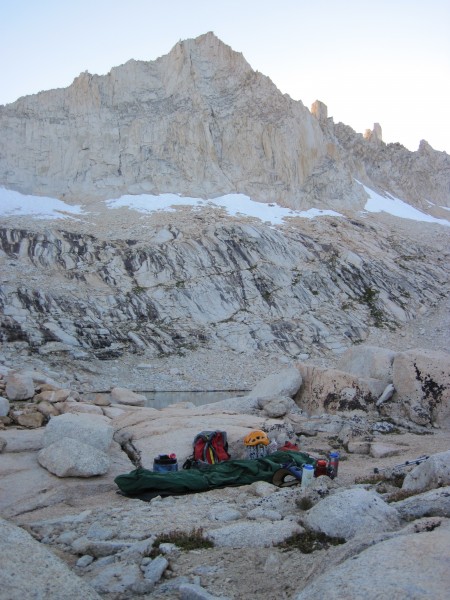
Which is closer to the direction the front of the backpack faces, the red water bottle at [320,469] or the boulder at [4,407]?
the red water bottle

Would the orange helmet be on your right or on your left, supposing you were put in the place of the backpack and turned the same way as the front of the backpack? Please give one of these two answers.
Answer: on your left

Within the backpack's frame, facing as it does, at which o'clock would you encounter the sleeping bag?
The sleeping bag is roughly at 12 o'clock from the backpack.

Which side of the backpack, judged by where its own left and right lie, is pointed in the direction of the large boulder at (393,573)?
front

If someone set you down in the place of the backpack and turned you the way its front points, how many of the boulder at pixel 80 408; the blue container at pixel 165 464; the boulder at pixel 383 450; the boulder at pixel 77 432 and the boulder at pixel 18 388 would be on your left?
1

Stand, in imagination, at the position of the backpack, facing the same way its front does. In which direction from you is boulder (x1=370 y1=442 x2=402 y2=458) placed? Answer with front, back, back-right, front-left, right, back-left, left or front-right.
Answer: left

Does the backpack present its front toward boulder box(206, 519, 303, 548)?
yes

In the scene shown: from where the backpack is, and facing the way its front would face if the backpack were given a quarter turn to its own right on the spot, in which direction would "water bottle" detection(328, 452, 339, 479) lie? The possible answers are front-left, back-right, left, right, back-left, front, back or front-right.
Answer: back-left

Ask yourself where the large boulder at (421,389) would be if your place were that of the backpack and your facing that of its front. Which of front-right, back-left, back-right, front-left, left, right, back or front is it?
back-left

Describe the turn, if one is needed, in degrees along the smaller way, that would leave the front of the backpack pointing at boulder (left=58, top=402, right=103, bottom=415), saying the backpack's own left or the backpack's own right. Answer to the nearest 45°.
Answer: approximately 135° to the backpack's own right
